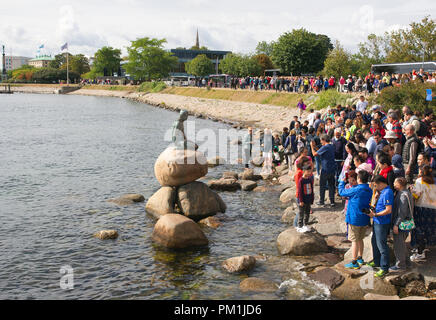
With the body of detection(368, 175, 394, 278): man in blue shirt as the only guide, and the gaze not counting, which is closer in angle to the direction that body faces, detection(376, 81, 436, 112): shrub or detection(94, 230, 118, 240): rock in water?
the rock in water

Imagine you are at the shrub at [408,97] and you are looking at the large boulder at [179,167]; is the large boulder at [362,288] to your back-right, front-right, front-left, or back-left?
front-left

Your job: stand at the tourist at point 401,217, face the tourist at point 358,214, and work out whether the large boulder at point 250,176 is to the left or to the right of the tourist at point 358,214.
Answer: right

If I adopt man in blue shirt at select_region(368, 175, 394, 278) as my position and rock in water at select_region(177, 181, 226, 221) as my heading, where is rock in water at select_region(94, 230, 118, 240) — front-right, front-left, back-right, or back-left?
front-left

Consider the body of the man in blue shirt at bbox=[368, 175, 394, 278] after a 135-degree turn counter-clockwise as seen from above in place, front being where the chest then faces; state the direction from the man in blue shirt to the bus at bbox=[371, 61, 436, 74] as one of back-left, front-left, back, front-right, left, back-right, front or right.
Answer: back-left

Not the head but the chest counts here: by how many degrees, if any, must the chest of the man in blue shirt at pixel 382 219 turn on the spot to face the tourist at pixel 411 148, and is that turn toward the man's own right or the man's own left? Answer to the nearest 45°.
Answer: approximately 90° to the man's own right

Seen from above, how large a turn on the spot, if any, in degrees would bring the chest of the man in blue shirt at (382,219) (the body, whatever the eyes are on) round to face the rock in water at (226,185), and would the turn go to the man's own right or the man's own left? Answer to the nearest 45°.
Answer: approximately 45° to the man's own right

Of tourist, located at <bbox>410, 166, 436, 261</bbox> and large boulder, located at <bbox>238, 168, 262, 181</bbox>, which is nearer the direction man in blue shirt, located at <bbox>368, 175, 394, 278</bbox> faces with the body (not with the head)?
the large boulder

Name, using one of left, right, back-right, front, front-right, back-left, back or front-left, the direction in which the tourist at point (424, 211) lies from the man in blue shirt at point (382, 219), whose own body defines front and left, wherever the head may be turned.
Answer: back-right

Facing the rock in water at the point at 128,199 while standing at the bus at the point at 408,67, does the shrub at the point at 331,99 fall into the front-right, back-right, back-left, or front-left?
front-right

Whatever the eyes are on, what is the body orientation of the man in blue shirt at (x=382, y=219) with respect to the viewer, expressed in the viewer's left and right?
facing to the left of the viewer

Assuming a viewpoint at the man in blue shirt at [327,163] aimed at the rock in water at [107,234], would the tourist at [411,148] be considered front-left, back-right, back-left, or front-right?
back-left
